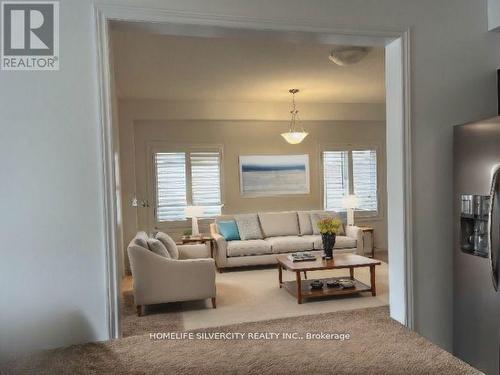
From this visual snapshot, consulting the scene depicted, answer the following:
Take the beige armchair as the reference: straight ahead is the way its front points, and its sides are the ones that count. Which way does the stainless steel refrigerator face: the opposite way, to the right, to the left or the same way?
the opposite way

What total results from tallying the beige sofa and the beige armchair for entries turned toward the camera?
1

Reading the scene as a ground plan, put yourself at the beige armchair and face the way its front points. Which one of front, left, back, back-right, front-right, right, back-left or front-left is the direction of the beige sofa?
front-left

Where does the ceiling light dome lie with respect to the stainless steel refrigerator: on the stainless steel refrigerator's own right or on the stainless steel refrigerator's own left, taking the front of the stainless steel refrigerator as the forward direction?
on the stainless steel refrigerator's own right

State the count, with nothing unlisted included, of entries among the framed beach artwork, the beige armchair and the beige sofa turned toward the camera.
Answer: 2

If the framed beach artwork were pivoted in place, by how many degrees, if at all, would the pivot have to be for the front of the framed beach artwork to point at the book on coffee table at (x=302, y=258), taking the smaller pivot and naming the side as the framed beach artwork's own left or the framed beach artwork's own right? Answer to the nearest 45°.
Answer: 0° — it already faces it

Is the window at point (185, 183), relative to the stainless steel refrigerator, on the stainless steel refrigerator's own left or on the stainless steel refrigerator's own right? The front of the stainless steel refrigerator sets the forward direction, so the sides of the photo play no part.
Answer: on the stainless steel refrigerator's own right

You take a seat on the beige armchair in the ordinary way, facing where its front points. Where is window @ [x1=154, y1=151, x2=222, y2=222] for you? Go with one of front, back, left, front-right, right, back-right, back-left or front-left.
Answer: left

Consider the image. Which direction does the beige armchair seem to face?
to the viewer's right

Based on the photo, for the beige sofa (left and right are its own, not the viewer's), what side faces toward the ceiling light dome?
front

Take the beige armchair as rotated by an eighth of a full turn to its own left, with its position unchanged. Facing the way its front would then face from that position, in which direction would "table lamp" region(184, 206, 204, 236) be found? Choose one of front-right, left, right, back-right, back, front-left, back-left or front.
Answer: front-left

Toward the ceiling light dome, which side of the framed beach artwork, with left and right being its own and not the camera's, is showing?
front

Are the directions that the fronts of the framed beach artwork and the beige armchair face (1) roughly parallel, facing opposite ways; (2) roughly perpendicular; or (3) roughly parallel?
roughly perpendicular

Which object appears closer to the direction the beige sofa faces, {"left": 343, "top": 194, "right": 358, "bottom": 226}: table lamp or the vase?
the vase

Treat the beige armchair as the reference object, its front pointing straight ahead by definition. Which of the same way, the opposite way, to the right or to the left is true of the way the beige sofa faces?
to the right
